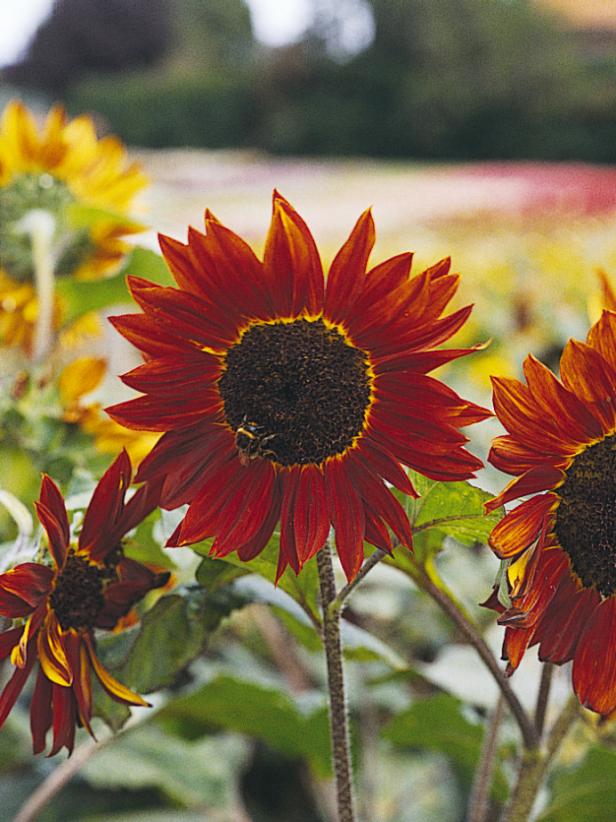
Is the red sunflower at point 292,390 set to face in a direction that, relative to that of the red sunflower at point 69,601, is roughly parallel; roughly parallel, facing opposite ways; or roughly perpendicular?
roughly parallel

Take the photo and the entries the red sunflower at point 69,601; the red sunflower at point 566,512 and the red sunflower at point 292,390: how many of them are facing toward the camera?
3

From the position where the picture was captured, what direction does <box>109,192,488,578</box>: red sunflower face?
facing the viewer

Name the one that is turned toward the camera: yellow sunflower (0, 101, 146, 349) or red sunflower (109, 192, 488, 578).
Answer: the red sunflower

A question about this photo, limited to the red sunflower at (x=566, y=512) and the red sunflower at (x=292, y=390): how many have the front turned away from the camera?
0

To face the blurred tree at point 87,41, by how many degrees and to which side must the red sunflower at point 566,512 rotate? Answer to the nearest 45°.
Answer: approximately 135° to its right

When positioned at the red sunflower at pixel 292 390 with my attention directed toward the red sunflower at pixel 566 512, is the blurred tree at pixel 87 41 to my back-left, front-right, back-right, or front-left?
back-left

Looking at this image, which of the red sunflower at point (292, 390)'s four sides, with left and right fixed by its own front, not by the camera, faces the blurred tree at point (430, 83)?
back

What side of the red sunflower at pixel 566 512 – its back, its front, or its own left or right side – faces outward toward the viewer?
front
